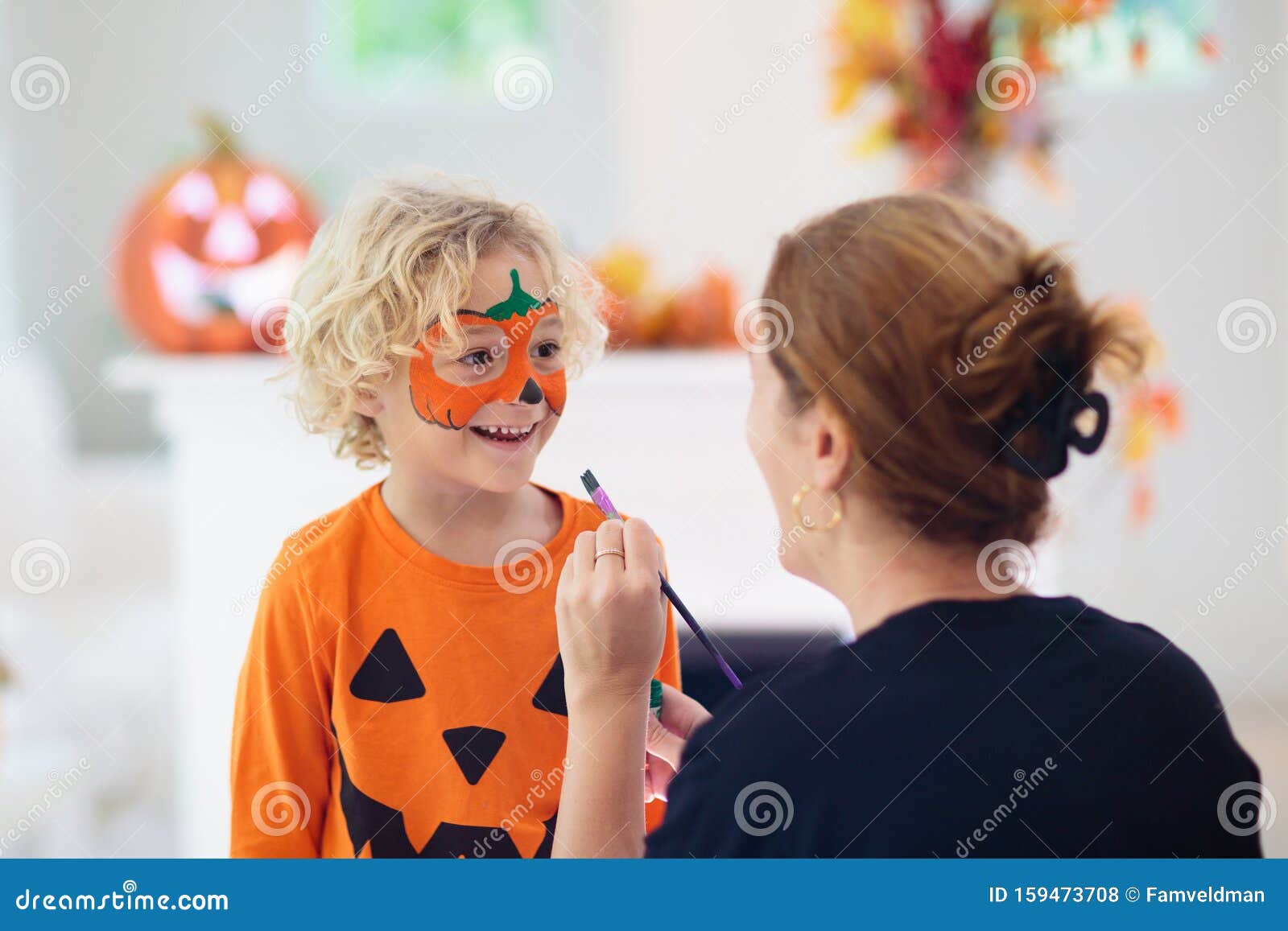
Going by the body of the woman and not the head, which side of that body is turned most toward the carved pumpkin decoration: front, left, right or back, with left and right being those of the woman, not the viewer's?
front
